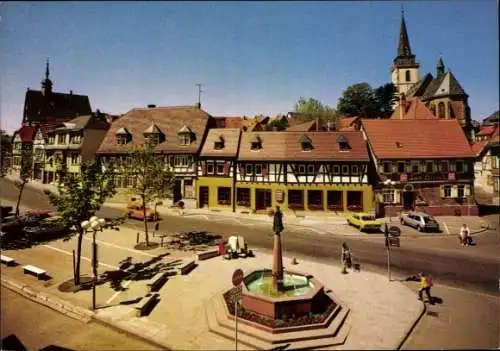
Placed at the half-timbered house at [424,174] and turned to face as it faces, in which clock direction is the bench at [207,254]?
The bench is roughly at 1 o'clock from the half-timbered house.

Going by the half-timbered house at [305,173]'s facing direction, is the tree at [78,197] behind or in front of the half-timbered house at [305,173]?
in front

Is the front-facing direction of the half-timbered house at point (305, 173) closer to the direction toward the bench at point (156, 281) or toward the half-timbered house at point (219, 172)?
the bench

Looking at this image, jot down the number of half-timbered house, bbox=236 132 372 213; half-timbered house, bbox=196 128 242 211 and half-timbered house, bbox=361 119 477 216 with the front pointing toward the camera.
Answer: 3

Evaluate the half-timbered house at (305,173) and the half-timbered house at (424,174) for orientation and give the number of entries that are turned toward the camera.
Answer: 2

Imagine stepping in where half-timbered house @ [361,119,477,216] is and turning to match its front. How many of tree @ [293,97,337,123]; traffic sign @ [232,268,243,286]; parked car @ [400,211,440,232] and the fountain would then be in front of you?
3

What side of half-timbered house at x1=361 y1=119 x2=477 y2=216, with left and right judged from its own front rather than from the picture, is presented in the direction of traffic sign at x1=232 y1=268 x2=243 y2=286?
front

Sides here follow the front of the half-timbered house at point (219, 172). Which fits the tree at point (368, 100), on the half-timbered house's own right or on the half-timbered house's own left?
on the half-timbered house's own left

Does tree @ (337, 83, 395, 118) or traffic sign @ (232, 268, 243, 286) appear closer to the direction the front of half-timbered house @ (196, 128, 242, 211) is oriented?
the traffic sign

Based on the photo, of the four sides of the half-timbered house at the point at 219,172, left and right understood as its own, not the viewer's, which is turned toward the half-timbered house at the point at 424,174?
left

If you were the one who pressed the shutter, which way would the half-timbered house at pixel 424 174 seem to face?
facing the viewer

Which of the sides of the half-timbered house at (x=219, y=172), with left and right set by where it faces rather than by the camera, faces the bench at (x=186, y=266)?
front

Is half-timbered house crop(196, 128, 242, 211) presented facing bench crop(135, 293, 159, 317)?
yes

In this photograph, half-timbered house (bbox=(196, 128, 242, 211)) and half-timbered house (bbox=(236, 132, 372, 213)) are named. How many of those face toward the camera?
2
